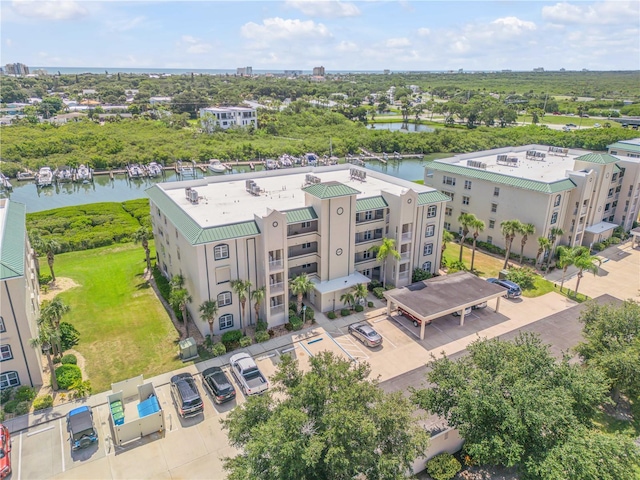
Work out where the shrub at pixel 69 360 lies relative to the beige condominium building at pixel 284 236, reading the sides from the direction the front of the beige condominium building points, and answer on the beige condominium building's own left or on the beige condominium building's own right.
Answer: on the beige condominium building's own right

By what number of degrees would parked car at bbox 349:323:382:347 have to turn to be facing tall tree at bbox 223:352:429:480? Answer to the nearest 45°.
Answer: approximately 135° to its left

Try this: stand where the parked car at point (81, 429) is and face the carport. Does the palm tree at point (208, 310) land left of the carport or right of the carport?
left

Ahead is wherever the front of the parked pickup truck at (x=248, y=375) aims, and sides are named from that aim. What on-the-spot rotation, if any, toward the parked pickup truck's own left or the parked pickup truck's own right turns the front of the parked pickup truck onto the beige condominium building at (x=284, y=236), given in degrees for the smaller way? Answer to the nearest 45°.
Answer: approximately 45° to the parked pickup truck's own right

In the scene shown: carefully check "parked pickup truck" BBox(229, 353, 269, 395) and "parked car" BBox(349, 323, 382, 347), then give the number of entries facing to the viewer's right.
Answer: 0

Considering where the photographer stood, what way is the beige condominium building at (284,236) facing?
facing the viewer and to the right of the viewer

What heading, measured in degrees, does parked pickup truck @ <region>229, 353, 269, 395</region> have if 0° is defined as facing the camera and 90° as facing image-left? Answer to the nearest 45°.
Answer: approximately 135°

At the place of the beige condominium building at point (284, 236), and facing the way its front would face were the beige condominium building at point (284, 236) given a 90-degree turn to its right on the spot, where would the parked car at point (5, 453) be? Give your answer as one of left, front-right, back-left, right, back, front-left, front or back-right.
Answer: front

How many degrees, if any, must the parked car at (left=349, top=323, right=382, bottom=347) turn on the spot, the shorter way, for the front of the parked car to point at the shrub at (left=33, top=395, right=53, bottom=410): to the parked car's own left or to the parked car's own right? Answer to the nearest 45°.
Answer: approximately 90° to the parked car's own left

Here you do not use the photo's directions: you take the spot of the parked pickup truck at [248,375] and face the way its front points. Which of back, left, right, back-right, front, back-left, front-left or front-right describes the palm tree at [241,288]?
front-right

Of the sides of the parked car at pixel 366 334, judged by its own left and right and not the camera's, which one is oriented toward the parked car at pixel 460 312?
right

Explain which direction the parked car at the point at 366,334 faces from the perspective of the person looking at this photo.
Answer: facing away from the viewer and to the left of the viewer

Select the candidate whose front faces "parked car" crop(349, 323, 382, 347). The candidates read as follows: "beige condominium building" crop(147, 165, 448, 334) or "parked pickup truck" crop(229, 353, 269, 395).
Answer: the beige condominium building

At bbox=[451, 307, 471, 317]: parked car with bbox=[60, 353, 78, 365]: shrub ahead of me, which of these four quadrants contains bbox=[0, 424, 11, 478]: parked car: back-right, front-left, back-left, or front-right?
front-left
